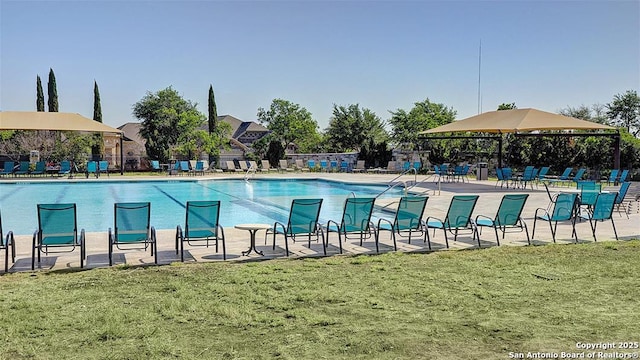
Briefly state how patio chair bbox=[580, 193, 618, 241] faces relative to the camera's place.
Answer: facing away from the viewer and to the left of the viewer

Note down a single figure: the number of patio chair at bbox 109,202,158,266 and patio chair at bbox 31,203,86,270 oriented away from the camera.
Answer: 2

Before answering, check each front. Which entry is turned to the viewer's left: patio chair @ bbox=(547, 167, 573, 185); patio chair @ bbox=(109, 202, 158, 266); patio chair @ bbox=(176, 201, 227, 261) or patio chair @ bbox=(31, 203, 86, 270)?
patio chair @ bbox=(547, 167, 573, 185)

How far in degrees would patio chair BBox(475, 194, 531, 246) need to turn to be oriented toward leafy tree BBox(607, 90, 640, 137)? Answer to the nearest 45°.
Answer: approximately 45° to its right

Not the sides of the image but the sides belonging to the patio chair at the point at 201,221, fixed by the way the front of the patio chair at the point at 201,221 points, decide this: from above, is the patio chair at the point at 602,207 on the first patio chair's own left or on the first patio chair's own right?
on the first patio chair's own right

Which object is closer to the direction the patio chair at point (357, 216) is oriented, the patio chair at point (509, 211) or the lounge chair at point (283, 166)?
the lounge chair

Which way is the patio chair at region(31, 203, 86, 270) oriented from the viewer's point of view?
away from the camera

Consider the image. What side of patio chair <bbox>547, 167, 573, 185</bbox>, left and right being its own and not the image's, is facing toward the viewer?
left

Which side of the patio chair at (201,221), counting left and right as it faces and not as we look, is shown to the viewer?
back

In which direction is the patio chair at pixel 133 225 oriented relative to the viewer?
away from the camera

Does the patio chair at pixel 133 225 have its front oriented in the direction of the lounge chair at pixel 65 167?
yes

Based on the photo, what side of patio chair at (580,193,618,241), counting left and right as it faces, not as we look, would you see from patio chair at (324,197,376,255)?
left

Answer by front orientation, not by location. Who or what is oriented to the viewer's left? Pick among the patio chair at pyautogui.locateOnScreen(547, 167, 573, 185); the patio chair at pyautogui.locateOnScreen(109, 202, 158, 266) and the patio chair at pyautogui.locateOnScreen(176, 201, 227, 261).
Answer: the patio chair at pyautogui.locateOnScreen(547, 167, 573, 185)
